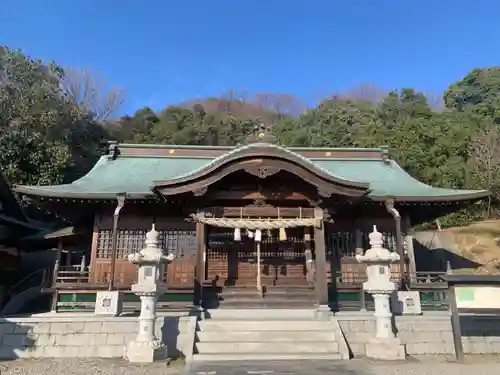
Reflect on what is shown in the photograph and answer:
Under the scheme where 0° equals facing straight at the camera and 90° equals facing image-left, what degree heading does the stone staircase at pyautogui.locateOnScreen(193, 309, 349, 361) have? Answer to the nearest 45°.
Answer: approximately 0°

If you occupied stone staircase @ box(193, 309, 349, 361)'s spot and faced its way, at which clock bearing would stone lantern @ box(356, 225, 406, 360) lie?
The stone lantern is roughly at 9 o'clock from the stone staircase.

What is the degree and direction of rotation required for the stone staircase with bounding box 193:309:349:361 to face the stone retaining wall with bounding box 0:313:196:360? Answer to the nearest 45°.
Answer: approximately 90° to its right

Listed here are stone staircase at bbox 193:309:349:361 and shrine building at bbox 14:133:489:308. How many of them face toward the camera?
2

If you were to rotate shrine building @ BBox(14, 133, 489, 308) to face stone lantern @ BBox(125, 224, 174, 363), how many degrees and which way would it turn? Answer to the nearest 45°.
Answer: approximately 45° to its right

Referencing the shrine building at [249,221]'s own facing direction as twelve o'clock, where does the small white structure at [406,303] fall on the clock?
The small white structure is roughly at 10 o'clock from the shrine building.

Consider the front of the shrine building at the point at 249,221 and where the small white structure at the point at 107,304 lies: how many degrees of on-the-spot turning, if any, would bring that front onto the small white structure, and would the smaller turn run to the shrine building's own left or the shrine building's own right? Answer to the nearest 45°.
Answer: approximately 45° to the shrine building's own right

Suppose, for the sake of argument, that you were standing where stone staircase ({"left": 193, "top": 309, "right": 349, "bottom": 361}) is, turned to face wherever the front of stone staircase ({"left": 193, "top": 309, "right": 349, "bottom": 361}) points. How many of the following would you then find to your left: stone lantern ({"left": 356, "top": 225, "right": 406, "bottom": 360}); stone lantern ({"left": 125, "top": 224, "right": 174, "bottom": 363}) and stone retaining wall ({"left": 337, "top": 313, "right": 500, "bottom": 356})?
2

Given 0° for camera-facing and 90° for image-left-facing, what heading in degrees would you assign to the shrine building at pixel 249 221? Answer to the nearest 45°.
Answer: approximately 0°
